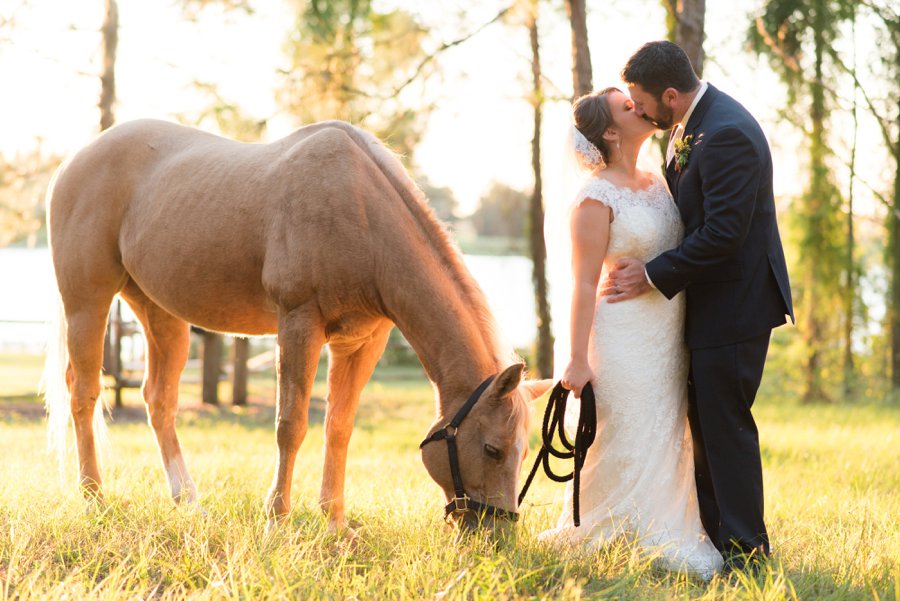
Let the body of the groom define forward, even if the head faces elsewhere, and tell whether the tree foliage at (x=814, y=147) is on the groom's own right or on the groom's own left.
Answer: on the groom's own right

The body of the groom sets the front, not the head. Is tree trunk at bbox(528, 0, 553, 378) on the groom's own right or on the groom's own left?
on the groom's own right

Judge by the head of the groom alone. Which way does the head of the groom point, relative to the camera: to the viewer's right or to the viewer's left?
to the viewer's left

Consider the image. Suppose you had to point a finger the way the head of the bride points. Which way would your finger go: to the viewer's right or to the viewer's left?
to the viewer's right

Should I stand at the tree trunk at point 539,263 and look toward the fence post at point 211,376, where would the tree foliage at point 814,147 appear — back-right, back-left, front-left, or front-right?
back-left

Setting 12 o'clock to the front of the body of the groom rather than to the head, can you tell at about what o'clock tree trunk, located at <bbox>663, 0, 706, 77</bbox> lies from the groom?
The tree trunk is roughly at 3 o'clock from the groom.

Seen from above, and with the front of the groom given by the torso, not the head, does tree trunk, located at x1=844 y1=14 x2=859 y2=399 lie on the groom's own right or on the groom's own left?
on the groom's own right

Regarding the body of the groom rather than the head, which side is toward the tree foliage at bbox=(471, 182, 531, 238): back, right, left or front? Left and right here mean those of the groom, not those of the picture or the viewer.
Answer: right

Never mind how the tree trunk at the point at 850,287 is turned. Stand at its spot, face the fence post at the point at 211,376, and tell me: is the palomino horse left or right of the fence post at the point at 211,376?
left

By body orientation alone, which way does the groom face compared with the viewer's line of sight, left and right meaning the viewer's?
facing to the left of the viewer

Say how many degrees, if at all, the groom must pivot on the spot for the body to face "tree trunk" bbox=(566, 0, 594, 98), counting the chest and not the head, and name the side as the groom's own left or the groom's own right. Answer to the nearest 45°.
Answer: approximately 90° to the groom's own right
